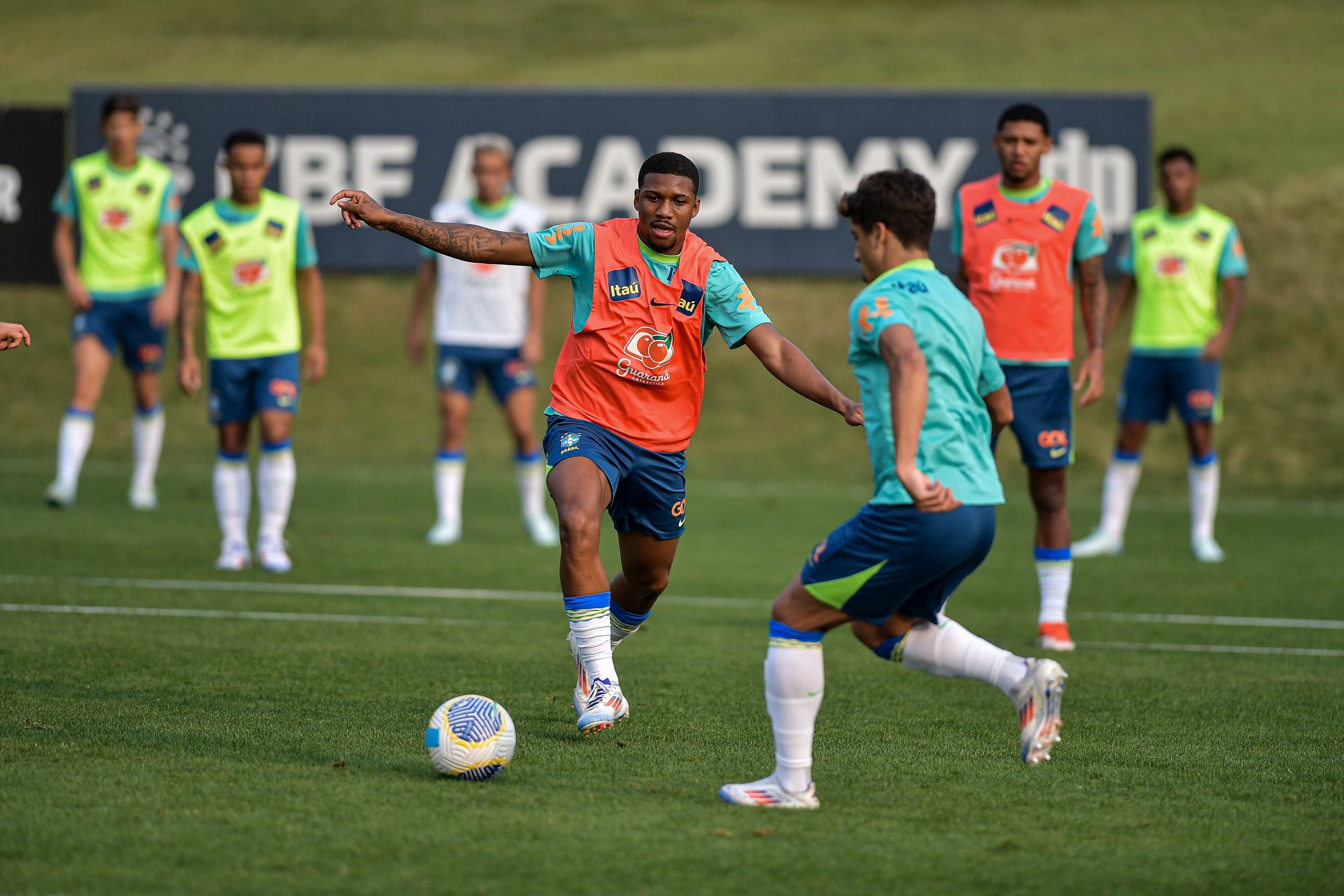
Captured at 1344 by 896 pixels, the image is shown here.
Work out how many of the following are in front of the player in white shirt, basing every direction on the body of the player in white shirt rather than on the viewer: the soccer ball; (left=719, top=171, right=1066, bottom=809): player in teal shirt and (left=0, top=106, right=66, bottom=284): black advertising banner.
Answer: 2

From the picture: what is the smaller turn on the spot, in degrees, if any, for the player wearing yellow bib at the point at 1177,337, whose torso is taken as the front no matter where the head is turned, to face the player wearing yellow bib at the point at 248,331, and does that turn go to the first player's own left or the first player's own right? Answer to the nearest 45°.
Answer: approximately 45° to the first player's own right

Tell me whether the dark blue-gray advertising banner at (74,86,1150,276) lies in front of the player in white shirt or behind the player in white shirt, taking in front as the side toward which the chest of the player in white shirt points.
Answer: behind

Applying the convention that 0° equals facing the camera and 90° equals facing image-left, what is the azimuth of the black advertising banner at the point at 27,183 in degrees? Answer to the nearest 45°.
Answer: approximately 0°

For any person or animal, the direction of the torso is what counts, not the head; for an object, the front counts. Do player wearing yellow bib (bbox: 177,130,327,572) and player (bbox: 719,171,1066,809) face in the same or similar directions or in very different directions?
very different directions

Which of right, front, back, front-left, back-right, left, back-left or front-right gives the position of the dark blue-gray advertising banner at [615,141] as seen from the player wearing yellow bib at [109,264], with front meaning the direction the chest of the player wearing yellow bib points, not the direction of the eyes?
back-left

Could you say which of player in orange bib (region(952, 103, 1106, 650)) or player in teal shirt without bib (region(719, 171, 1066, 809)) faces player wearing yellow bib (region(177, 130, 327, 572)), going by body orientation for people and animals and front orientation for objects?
the player in teal shirt without bib

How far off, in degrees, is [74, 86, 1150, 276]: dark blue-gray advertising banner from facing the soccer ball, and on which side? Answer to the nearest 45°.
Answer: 0° — it already faces it

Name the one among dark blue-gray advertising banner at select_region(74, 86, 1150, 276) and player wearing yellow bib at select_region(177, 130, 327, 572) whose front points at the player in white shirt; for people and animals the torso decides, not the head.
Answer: the dark blue-gray advertising banner
